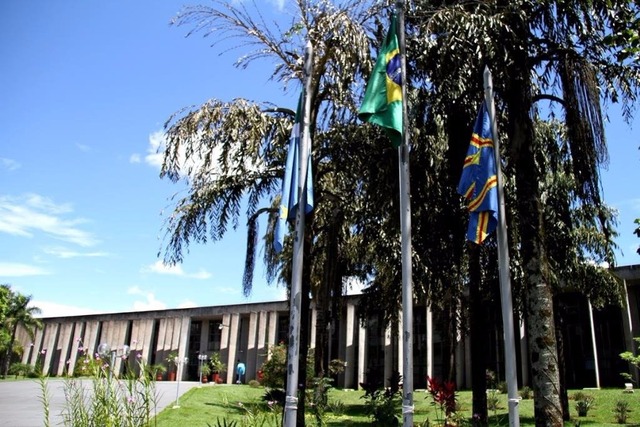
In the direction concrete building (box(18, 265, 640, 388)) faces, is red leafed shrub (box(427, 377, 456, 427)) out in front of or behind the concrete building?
in front

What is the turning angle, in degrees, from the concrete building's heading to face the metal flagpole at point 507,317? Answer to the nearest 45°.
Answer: approximately 45° to its left

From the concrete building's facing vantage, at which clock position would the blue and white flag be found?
The blue and white flag is roughly at 11 o'clock from the concrete building.

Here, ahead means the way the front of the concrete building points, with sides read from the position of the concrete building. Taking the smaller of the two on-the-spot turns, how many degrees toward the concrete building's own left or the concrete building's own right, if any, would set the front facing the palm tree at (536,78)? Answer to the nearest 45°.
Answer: approximately 45° to the concrete building's own left

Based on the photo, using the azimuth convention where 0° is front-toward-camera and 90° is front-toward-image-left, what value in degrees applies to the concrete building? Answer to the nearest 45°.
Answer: approximately 45°

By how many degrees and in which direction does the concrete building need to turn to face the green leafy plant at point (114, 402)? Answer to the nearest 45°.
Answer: approximately 45° to its left

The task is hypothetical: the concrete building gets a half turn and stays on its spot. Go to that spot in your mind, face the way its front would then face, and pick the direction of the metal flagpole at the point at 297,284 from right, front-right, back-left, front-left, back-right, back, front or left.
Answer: back-right

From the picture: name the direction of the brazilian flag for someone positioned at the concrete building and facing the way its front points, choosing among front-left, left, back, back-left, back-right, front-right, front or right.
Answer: front-left

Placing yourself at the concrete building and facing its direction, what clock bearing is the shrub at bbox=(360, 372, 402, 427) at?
The shrub is roughly at 11 o'clock from the concrete building.

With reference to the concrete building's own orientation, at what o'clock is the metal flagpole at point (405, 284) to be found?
The metal flagpole is roughly at 11 o'clock from the concrete building.

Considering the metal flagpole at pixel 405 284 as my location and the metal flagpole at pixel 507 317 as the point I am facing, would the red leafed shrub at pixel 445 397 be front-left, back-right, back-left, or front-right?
front-left
